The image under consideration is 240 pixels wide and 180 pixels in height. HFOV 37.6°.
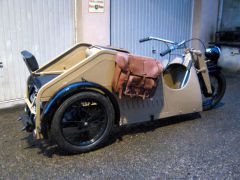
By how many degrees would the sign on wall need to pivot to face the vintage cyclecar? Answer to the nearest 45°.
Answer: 0° — it already faces it

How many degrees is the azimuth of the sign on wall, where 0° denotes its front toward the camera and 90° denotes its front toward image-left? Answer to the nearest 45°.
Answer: approximately 0°
